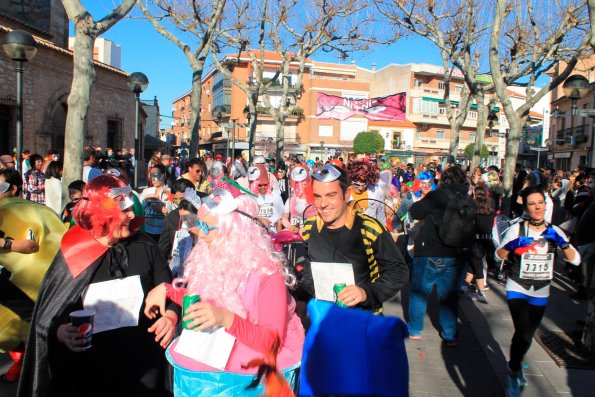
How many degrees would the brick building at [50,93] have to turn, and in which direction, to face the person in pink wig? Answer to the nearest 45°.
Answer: approximately 45° to its right

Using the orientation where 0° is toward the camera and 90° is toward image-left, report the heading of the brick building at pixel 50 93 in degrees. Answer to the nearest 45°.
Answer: approximately 315°

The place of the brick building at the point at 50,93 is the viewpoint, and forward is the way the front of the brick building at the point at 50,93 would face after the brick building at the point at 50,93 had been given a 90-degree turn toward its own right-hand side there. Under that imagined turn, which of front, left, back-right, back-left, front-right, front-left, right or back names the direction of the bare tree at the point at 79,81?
front-left
